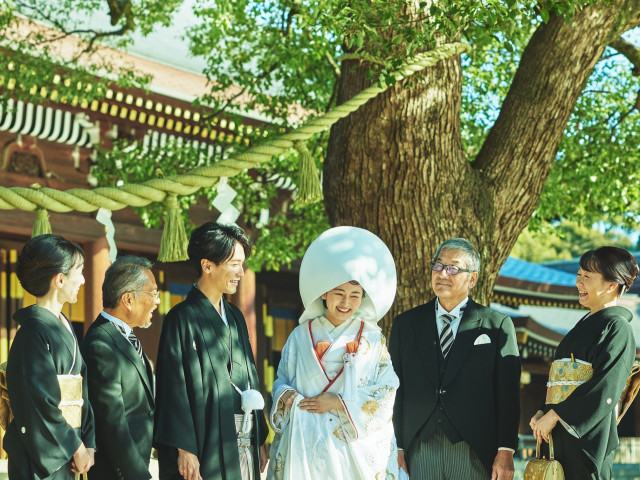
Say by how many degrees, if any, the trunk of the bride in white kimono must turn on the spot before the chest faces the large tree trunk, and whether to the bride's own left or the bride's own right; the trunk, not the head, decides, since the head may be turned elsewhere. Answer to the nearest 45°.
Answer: approximately 135° to the bride's own left

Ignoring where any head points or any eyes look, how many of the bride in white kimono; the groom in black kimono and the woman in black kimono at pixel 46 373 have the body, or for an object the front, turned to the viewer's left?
0

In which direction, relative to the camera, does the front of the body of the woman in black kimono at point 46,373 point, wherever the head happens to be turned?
to the viewer's right

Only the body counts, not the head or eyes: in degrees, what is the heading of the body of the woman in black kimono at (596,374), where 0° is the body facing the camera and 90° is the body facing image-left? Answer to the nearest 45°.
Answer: approximately 90°

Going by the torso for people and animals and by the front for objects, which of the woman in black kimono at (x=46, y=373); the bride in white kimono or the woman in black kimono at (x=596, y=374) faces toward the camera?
the bride in white kimono

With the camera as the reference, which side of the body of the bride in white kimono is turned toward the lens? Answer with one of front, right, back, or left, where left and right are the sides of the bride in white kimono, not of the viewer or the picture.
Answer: front

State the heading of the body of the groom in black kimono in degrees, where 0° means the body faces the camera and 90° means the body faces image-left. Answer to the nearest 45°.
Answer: approximately 315°

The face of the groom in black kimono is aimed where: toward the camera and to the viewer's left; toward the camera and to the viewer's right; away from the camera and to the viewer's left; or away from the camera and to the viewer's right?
toward the camera and to the viewer's right

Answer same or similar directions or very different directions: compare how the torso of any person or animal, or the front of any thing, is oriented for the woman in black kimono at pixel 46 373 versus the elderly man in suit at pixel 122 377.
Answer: same or similar directions

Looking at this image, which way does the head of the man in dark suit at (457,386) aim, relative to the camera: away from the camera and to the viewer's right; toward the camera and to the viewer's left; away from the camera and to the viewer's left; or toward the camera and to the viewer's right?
toward the camera and to the viewer's left

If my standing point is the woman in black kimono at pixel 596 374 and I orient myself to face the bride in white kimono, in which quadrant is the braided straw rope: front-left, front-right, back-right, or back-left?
front-right

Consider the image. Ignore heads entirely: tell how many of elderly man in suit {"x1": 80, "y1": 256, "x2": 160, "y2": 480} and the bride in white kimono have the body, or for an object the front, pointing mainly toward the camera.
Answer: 1

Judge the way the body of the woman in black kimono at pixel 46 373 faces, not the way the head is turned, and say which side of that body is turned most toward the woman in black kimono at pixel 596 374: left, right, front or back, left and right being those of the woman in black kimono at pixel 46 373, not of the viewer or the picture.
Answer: front

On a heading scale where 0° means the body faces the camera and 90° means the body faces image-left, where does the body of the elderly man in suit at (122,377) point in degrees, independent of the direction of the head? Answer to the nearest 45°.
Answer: approximately 270°
